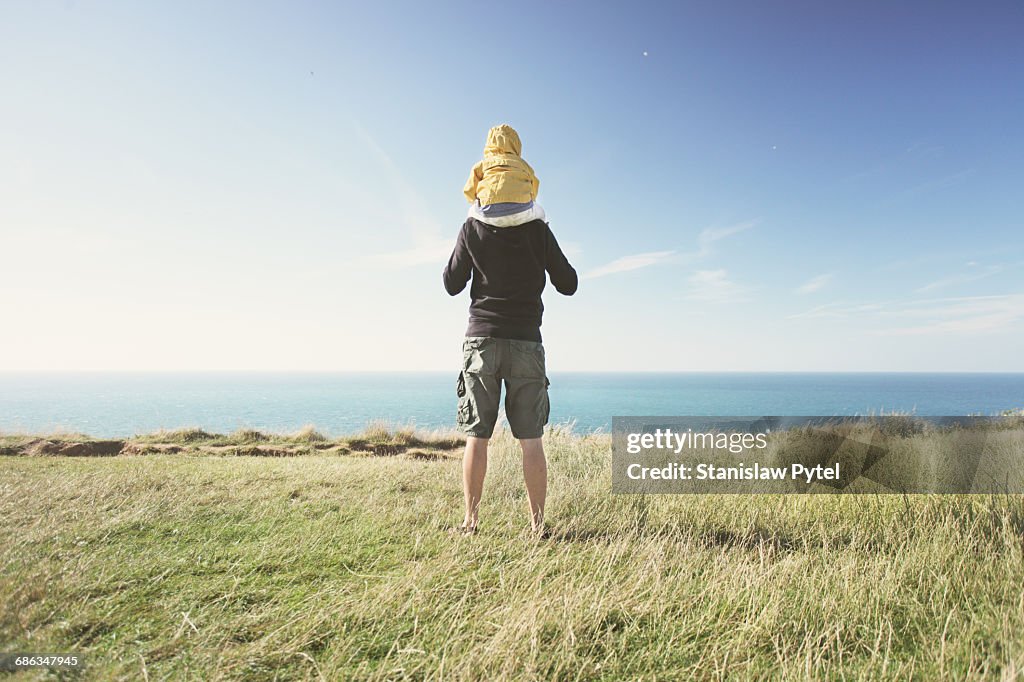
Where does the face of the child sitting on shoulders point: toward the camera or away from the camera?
away from the camera

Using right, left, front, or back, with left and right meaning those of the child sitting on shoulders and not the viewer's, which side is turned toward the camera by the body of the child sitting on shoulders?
back

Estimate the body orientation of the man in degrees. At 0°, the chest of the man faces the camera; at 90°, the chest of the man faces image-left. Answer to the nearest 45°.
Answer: approximately 180°
